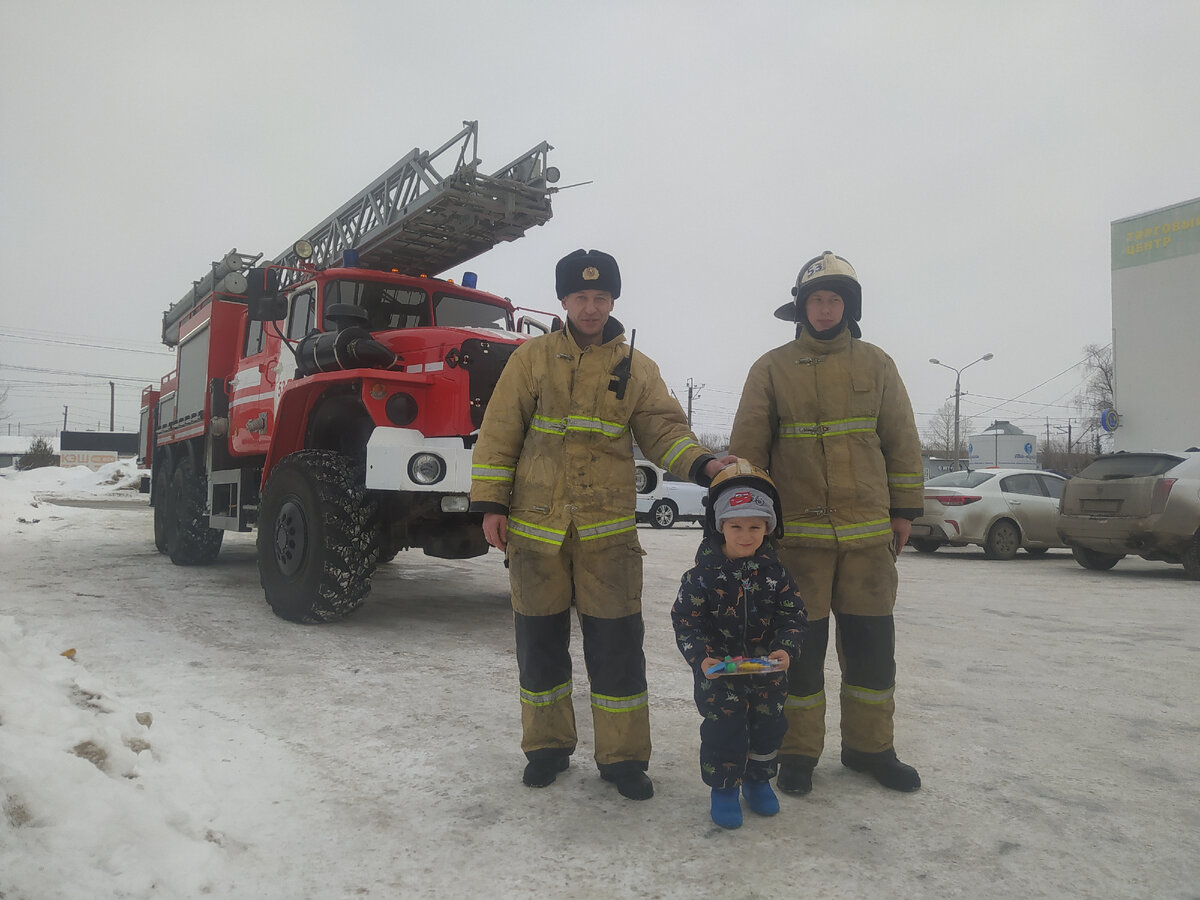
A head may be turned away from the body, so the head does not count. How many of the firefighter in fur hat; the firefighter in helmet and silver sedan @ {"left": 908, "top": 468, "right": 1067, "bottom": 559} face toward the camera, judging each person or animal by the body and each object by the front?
2

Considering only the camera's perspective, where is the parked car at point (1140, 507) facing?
facing away from the viewer and to the right of the viewer

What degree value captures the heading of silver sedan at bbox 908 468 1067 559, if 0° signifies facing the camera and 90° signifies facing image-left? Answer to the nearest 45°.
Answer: approximately 225°

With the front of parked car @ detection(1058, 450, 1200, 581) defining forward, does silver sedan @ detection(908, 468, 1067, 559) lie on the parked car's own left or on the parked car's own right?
on the parked car's own left

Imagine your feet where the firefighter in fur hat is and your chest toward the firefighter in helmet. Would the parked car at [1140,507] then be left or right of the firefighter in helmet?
left

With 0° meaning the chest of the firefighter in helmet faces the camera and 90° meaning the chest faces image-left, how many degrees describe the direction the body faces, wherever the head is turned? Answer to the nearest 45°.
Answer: approximately 0°

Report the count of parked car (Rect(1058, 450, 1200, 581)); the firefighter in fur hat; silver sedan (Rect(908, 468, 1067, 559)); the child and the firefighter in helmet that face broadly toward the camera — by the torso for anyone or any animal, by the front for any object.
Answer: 3

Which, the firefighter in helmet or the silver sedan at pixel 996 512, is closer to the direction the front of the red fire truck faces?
the firefighter in helmet

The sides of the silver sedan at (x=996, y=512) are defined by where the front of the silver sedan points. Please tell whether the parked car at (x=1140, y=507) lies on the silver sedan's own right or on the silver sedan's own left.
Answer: on the silver sedan's own right
